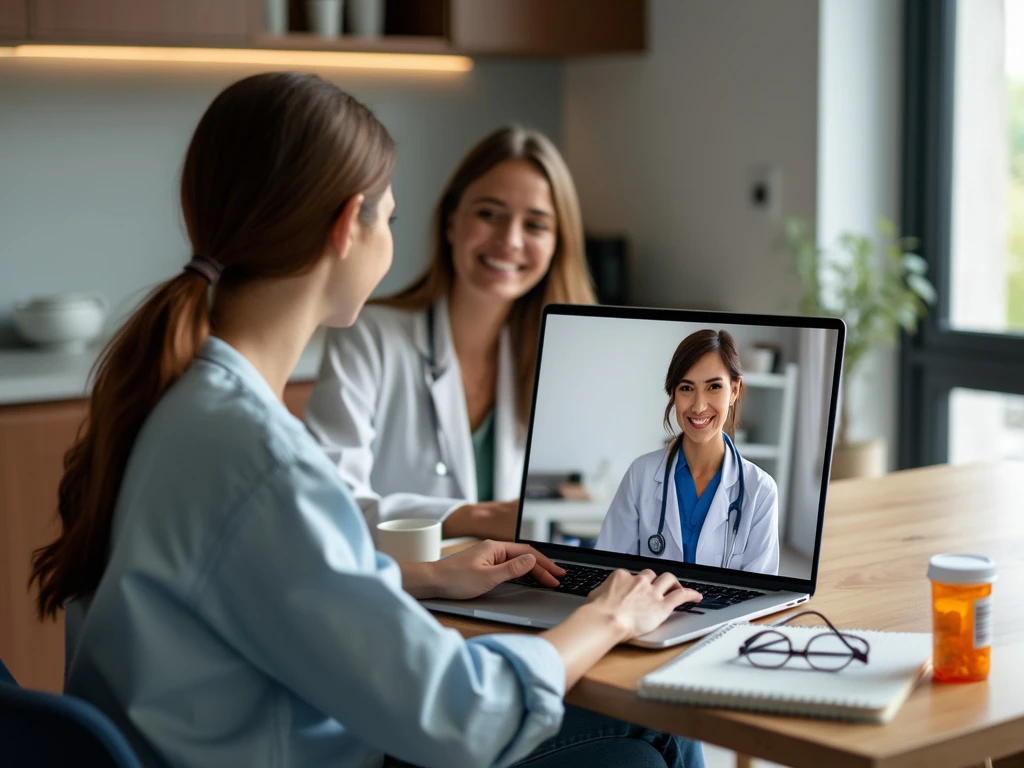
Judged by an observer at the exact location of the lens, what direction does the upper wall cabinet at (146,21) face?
facing the viewer

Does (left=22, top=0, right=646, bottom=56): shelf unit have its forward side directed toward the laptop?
yes

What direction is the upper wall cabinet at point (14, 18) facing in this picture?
toward the camera

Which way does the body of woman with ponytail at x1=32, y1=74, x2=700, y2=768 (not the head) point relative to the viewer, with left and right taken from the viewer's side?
facing away from the viewer and to the right of the viewer

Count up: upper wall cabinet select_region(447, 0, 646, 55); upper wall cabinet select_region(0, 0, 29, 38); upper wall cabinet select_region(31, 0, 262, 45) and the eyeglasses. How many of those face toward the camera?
4

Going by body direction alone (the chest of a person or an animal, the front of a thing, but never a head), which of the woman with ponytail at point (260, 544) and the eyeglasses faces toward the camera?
the eyeglasses

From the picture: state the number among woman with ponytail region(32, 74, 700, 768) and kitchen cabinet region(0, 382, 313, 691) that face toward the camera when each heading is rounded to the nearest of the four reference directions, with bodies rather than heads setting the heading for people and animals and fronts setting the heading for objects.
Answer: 1

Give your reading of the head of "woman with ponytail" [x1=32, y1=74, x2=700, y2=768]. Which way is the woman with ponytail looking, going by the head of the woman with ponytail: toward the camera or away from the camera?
away from the camera

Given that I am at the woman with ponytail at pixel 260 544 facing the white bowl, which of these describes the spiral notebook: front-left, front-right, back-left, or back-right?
back-right

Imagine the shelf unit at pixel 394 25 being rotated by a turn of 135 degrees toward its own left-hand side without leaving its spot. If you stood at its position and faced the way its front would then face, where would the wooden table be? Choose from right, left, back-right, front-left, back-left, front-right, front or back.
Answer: back-right

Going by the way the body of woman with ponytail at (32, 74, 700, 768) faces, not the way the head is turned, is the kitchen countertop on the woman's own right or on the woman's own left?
on the woman's own left

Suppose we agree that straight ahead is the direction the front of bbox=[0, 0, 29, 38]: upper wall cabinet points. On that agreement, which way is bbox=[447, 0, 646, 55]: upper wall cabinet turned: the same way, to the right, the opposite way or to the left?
the same way
